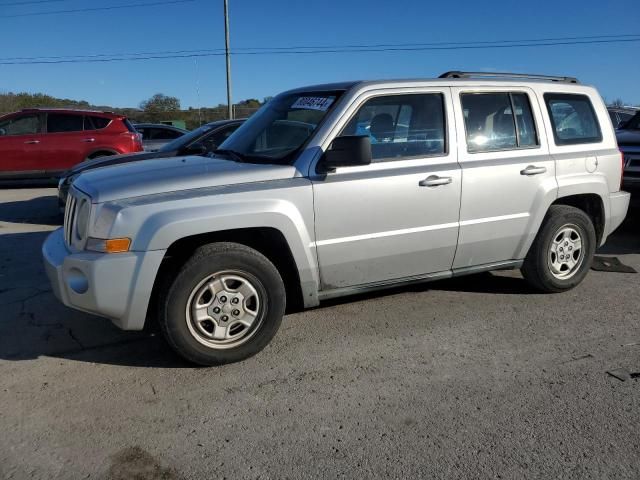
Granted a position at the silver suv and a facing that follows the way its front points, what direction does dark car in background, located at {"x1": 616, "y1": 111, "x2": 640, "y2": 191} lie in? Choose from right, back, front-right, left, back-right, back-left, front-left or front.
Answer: back

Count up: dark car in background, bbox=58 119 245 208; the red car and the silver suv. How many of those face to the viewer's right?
0

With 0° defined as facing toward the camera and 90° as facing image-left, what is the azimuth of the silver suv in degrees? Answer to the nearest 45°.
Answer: approximately 45°

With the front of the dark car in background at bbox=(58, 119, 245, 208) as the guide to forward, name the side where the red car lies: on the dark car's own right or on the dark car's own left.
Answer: on the dark car's own right

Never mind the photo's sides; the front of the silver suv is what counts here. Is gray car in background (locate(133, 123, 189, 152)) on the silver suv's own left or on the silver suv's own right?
on the silver suv's own right

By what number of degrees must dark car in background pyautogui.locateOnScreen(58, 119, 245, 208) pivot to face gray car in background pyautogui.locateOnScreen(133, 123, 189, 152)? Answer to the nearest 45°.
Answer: approximately 135° to its right

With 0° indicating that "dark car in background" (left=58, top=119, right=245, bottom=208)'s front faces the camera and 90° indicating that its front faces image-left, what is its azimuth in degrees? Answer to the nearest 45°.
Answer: approximately 45°

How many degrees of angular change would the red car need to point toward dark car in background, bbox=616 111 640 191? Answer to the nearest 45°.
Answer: approximately 135° to its left

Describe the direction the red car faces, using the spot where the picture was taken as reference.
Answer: facing to the left of the viewer

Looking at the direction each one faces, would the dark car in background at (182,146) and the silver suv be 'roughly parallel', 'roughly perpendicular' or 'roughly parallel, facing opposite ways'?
roughly parallel

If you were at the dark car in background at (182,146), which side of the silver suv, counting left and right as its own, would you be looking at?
right
